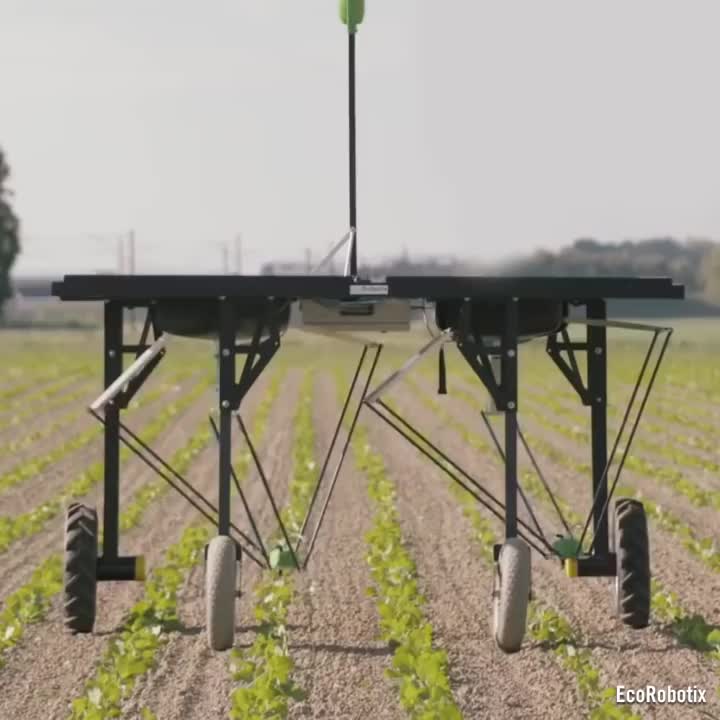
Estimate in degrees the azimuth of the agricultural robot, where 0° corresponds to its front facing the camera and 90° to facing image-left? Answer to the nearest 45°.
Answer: approximately 0°
